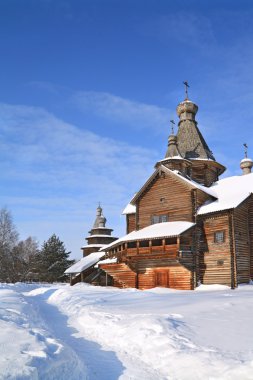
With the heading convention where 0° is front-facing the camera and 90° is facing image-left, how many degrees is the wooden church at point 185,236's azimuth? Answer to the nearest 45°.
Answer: approximately 45°
